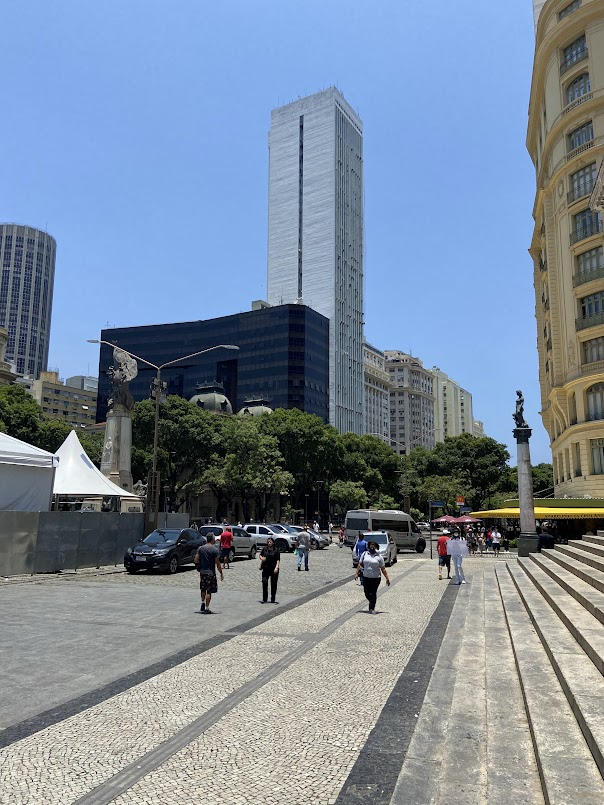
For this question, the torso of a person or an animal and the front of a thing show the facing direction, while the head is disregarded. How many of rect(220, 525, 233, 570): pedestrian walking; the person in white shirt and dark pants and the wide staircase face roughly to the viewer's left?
1

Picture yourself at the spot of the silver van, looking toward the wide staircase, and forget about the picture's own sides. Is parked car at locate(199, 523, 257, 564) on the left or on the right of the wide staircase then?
right

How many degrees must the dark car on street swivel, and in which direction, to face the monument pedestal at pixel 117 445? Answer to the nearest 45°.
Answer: approximately 135° to its right

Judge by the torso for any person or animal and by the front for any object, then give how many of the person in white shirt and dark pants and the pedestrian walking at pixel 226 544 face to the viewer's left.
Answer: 0

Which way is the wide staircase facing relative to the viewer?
to the viewer's left
